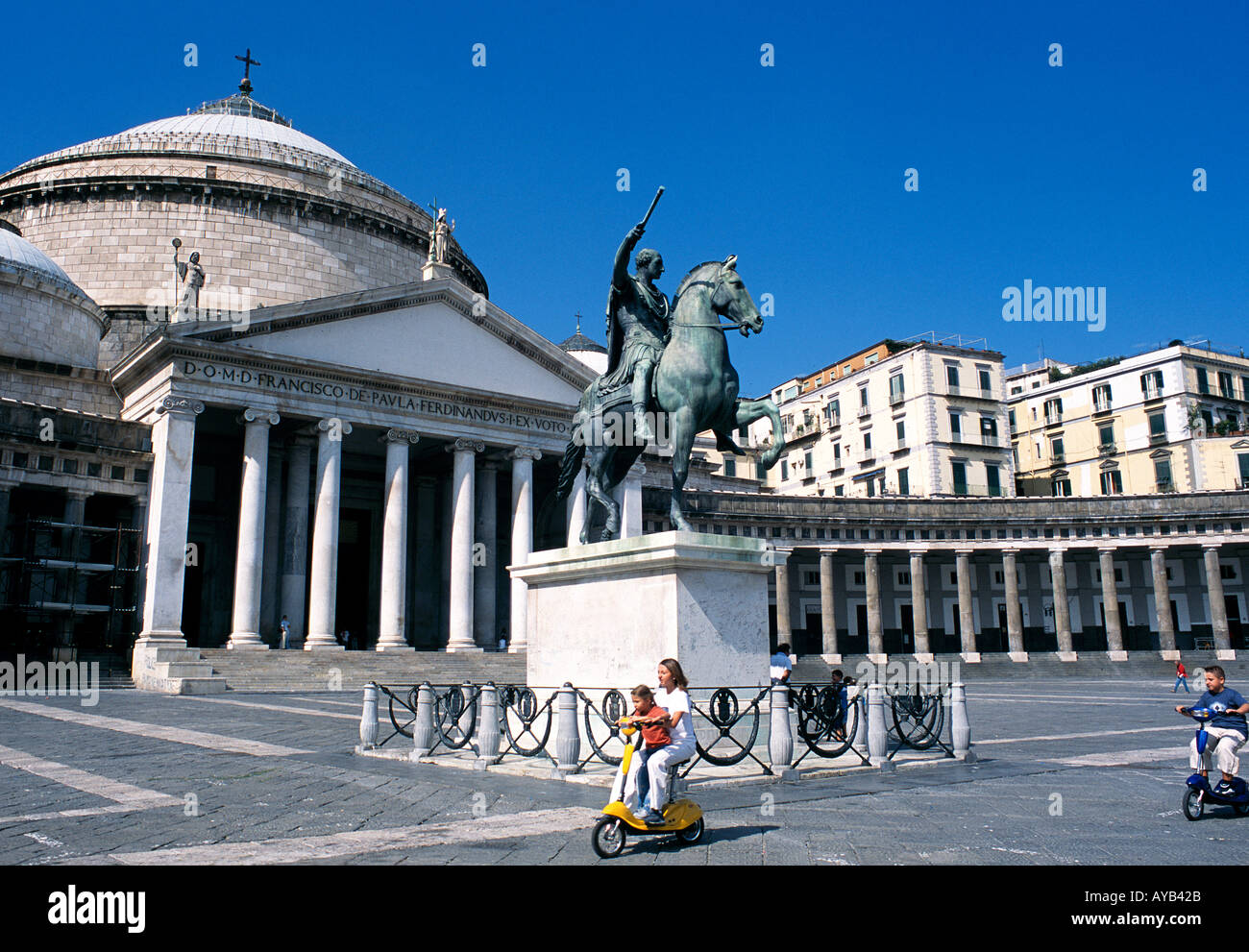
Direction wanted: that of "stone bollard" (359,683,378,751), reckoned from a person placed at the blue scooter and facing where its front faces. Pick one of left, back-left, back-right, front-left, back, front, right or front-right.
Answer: front-right

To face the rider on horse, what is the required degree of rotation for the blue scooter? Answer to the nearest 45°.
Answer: approximately 45° to its right

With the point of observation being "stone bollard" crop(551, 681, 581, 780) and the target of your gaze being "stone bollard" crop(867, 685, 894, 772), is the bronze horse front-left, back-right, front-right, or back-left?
front-left

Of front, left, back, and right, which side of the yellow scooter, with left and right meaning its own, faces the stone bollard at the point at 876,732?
back

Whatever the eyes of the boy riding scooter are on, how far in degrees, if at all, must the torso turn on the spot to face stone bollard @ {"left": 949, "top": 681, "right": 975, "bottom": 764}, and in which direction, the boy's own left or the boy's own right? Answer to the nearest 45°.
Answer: approximately 90° to the boy's own right

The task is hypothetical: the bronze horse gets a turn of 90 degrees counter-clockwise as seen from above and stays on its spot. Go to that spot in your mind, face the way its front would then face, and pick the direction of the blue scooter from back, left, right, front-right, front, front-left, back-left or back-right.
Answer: right

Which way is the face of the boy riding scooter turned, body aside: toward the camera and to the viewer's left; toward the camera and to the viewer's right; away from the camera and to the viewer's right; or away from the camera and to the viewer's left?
toward the camera and to the viewer's left

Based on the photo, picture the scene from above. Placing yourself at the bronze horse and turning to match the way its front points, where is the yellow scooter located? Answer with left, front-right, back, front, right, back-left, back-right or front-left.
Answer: front-right

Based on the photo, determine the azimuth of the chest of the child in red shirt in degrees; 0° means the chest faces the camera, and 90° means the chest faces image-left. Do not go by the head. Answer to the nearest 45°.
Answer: approximately 45°

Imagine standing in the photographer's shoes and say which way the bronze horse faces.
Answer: facing the viewer and to the right of the viewer

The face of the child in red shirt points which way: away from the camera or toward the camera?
toward the camera

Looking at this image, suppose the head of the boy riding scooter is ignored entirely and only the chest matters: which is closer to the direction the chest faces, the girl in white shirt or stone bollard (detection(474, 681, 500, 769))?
the girl in white shirt

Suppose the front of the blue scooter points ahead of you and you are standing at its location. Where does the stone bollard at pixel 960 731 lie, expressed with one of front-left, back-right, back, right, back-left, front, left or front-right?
right

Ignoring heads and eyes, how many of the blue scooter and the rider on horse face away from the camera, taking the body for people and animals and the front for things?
0

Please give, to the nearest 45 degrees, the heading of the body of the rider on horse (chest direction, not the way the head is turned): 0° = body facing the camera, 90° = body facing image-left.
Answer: approximately 315°
